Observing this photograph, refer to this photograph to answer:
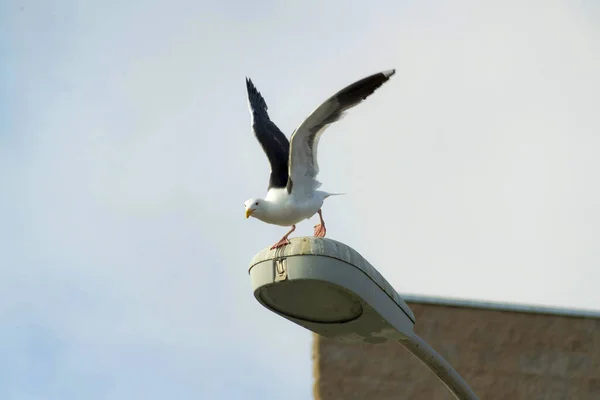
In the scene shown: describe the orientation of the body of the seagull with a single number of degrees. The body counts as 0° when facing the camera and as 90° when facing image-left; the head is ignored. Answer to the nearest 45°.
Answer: approximately 45°
